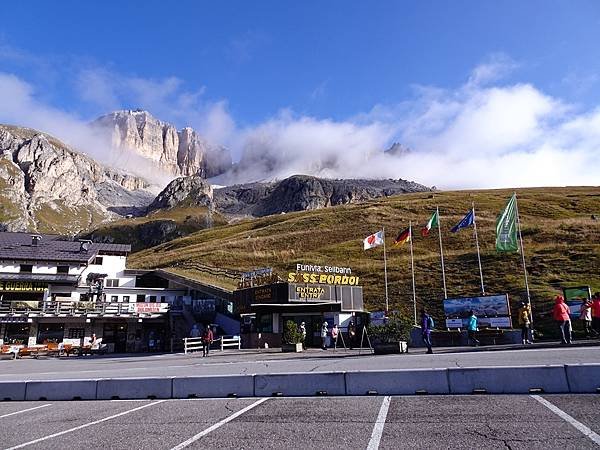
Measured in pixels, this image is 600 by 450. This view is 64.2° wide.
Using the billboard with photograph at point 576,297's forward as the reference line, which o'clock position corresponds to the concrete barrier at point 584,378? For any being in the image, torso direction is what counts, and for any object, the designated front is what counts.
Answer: The concrete barrier is roughly at 12 o'clock from the billboard with photograph.

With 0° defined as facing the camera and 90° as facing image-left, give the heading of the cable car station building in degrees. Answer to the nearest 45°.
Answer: approximately 0°

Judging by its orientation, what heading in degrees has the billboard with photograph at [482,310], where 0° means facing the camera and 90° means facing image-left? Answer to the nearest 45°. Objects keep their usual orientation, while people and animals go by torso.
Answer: approximately 0°

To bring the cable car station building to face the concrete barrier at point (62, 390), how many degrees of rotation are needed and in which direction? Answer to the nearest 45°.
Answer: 0° — it already faces it

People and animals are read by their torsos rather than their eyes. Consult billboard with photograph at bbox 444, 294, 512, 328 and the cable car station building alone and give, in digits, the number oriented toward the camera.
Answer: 2

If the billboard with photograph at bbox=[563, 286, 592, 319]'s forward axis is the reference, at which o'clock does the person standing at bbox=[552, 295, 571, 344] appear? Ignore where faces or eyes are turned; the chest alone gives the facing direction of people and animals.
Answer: The person standing is roughly at 12 o'clock from the billboard with photograph.

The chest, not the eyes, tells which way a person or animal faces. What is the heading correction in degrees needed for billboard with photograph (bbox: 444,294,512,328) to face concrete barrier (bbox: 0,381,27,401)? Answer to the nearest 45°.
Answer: approximately 45° to its right

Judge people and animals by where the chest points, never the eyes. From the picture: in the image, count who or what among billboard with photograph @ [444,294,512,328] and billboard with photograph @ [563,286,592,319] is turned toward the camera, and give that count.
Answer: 2
